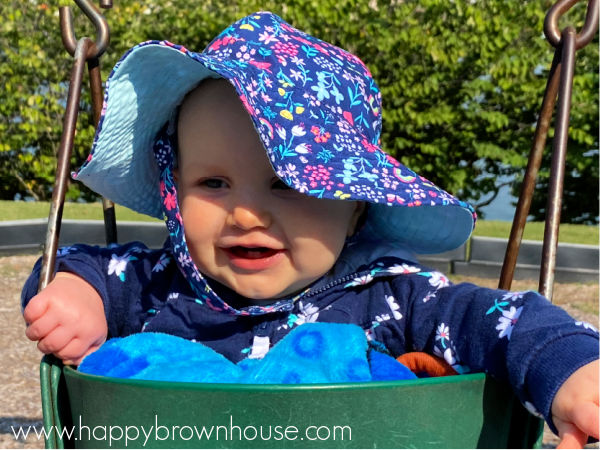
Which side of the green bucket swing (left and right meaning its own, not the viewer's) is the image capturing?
front
